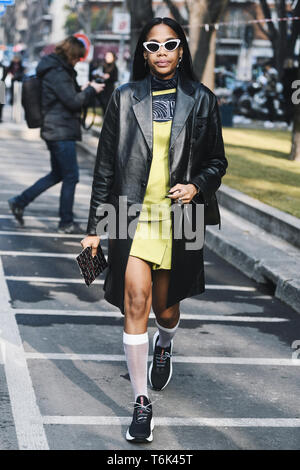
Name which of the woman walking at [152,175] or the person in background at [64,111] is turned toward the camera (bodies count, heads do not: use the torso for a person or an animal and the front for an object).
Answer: the woman walking

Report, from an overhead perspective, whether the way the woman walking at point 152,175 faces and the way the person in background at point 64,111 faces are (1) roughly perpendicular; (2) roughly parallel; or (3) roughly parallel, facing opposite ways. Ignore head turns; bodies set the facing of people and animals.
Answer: roughly perpendicular

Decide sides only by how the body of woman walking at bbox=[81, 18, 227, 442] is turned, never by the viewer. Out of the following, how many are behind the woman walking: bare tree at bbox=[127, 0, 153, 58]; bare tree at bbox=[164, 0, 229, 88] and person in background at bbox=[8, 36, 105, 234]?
3

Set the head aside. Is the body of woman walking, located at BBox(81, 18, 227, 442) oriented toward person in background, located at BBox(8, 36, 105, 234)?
no

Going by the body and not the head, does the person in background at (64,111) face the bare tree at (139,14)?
no

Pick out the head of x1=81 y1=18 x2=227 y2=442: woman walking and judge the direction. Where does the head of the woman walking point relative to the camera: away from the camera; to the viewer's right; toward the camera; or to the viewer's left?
toward the camera

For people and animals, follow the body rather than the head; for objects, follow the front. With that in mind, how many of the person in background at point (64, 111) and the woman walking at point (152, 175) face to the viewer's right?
1

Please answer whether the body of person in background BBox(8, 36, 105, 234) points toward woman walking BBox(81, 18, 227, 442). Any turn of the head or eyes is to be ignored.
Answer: no

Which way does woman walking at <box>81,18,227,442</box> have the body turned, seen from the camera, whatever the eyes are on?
toward the camera

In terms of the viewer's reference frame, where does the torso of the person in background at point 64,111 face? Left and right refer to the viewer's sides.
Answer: facing to the right of the viewer

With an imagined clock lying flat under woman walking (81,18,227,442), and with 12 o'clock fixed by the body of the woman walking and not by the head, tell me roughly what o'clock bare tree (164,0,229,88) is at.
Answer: The bare tree is roughly at 6 o'clock from the woman walking.

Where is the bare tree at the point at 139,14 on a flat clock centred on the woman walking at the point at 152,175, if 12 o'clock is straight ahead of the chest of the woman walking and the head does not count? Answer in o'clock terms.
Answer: The bare tree is roughly at 6 o'clock from the woman walking.

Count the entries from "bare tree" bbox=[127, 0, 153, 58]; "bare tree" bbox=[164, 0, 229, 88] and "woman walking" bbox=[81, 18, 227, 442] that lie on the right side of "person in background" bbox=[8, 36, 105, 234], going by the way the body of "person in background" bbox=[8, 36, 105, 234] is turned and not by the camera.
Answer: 1
